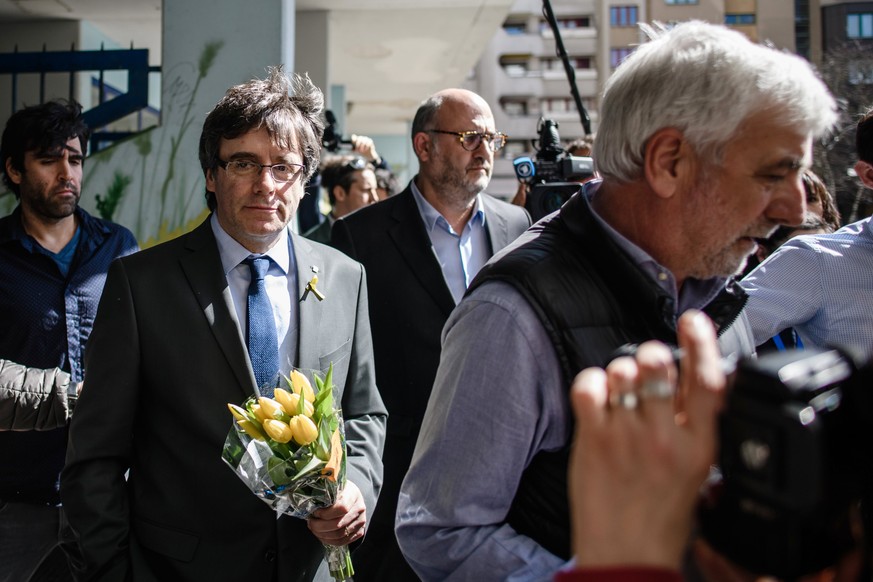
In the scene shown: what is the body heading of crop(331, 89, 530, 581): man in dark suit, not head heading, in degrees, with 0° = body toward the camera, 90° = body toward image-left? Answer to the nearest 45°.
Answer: approximately 315°

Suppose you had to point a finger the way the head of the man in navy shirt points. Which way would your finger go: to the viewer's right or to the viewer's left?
to the viewer's right

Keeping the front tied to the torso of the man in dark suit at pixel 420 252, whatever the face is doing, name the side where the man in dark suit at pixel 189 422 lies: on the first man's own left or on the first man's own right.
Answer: on the first man's own right

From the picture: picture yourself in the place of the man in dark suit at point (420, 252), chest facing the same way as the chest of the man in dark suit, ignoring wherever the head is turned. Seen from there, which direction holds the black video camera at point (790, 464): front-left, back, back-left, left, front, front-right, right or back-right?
front-right

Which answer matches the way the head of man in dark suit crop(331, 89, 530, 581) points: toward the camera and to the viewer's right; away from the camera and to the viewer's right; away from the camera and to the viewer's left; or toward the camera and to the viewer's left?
toward the camera and to the viewer's right

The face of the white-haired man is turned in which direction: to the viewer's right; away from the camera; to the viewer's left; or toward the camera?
to the viewer's right

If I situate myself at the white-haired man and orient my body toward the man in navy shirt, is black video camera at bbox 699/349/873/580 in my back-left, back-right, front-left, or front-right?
back-left

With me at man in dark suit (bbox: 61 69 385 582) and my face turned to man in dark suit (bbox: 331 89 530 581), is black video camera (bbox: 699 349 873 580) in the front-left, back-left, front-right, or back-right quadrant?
back-right
